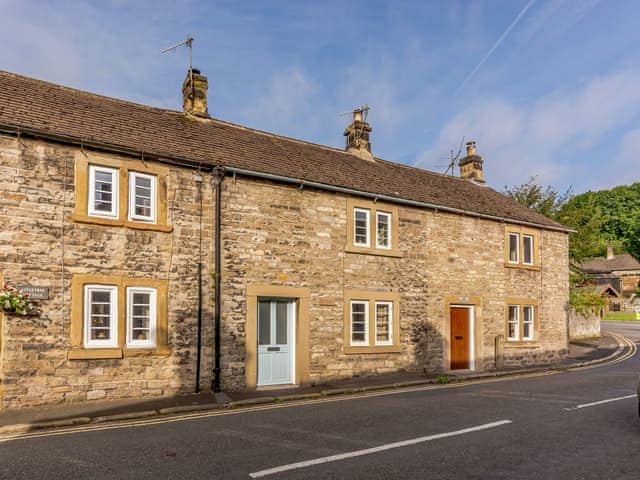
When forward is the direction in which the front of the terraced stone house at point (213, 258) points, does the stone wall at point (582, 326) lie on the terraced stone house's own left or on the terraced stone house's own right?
on the terraced stone house's own left
